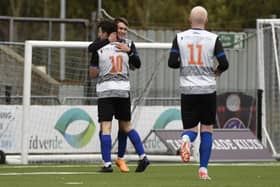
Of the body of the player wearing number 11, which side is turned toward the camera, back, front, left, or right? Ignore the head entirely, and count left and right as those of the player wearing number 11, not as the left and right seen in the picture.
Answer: back

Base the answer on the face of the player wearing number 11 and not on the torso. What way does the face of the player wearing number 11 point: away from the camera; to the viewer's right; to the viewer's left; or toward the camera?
away from the camera

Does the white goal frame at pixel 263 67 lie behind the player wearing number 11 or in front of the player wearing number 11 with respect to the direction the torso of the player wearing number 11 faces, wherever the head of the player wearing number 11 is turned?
in front

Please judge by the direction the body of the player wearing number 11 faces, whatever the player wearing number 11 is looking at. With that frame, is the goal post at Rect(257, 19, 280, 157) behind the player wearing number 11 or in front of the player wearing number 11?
in front
